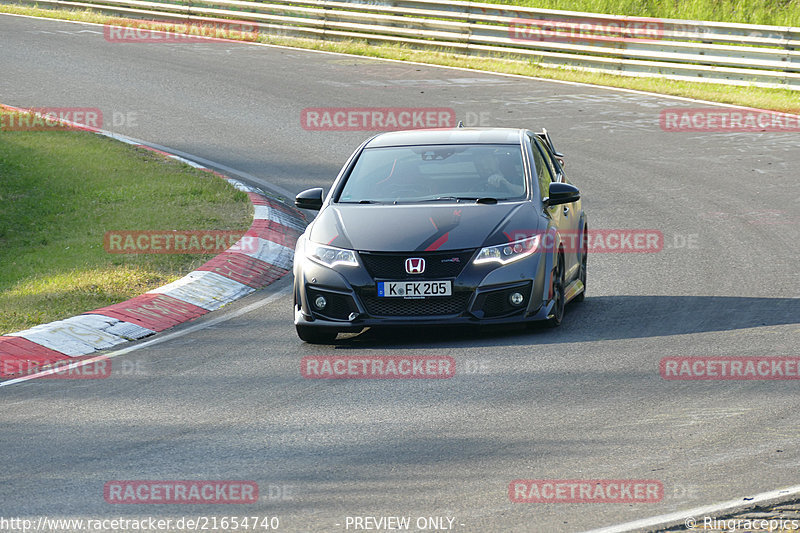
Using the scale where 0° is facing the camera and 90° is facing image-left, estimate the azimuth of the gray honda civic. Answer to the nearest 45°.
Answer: approximately 0°

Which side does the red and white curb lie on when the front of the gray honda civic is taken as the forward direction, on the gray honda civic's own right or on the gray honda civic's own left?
on the gray honda civic's own right

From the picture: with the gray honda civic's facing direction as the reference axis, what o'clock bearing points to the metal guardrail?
The metal guardrail is roughly at 6 o'clock from the gray honda civic.
